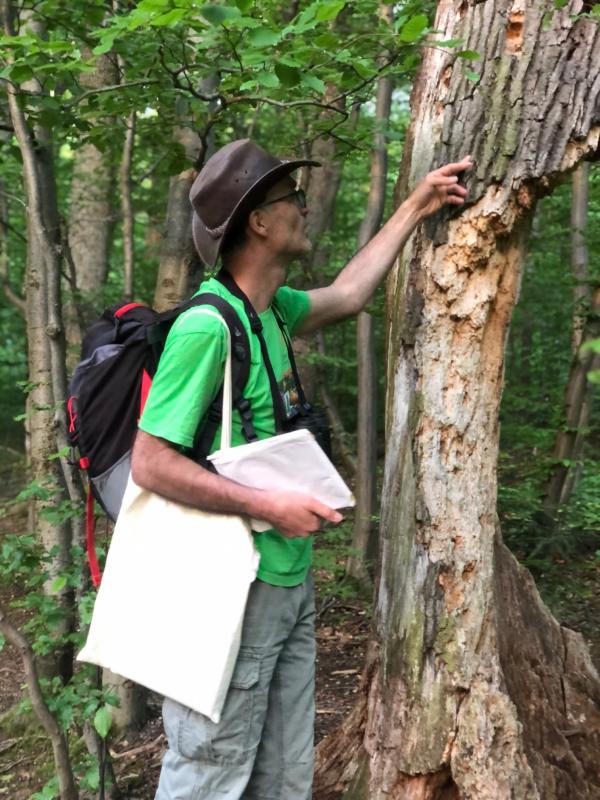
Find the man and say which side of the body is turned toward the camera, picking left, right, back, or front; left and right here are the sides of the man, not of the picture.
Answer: right

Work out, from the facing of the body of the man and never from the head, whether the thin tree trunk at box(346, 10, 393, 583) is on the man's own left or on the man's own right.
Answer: on the man's own left

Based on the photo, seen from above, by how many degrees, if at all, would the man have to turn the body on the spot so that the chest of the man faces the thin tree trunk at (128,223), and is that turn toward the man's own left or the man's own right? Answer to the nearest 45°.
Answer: approximately 90° to the man's own left

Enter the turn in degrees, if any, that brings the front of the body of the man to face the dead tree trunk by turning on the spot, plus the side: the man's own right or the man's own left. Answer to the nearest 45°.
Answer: approximately 45° to the man's own left

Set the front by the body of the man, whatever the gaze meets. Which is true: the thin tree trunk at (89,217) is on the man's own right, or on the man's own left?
on the man's own left

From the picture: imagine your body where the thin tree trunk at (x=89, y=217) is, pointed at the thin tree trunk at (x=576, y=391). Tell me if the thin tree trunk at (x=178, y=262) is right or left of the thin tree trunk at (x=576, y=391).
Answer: right

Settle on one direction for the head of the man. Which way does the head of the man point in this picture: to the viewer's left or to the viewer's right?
to the viewer's right

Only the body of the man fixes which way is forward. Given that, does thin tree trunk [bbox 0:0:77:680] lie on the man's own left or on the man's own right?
on the man's own left

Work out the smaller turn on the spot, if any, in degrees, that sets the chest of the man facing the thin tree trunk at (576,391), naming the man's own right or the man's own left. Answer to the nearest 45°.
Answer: approximately 45° to the man's own left
